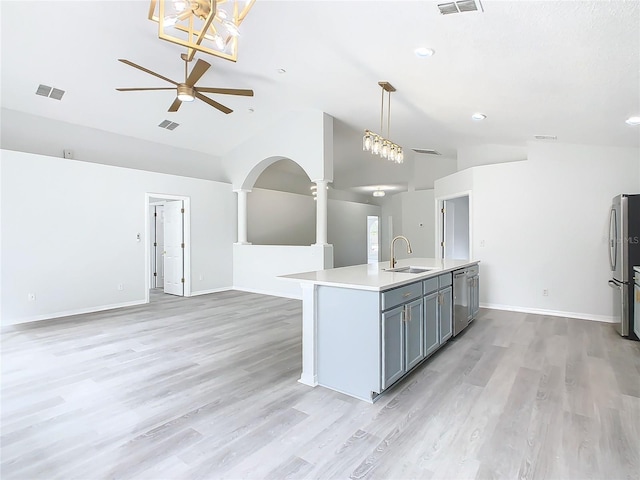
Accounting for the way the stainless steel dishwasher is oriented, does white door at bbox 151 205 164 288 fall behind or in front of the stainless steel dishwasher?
behind

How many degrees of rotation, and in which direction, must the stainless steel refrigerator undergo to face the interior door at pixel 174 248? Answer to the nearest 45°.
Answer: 0° — it already faces it

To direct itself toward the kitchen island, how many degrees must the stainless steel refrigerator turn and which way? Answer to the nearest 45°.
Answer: approximately 45° to its left

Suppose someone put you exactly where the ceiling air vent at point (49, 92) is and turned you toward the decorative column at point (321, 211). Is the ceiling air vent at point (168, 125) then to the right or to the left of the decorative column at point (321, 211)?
left

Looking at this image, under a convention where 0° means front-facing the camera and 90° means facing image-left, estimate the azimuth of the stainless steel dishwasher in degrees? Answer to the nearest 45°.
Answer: approximately 270°

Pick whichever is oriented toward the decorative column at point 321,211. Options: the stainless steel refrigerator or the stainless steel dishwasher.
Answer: the stainless steel refrigerator

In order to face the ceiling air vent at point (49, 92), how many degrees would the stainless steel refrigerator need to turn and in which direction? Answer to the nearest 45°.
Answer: approximately 45° to its left

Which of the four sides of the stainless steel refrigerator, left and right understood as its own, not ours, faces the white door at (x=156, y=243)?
front

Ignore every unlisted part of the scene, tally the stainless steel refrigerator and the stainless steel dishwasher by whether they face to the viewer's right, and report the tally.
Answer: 1

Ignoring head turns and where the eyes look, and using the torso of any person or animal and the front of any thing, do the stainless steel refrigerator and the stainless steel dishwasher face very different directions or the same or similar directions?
very different directions

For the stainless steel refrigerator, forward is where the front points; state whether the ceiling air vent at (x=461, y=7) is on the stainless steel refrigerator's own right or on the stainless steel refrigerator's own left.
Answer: on the stainless steel refrigerator's own left

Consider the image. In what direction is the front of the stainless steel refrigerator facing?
to the viewer's left
